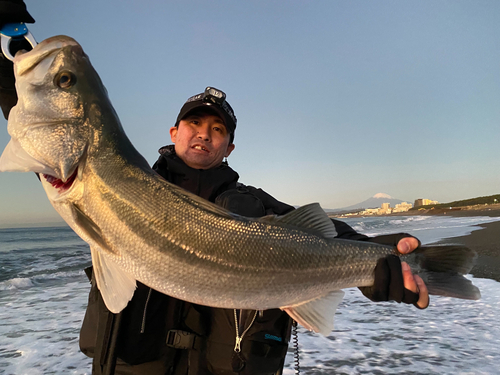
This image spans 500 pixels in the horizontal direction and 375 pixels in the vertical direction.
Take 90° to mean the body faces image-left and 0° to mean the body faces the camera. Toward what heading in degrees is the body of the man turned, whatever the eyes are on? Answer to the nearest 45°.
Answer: approximately 0°
